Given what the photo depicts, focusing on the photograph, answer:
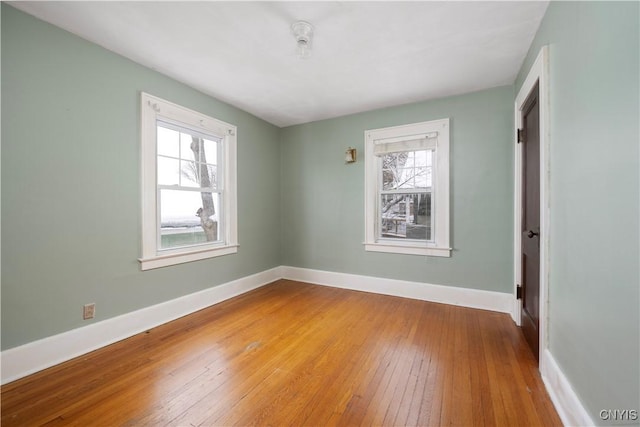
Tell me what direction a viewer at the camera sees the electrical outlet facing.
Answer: facing the viewer and to the right of the viewer

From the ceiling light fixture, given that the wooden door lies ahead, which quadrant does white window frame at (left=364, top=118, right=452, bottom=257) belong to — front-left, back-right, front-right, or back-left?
front-left

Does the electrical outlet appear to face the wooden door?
yes

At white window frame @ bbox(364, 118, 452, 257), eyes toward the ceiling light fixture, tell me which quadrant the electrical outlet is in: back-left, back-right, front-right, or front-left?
front-right

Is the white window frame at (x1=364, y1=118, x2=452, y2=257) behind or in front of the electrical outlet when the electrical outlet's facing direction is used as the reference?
in front

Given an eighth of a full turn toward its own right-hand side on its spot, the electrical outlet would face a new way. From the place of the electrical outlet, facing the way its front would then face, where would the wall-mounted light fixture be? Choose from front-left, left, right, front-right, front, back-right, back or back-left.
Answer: left
